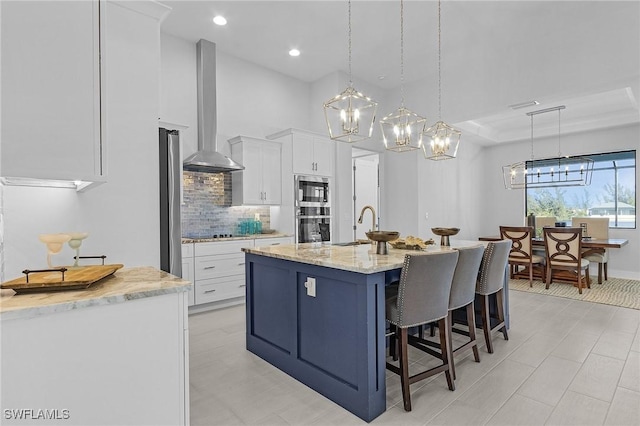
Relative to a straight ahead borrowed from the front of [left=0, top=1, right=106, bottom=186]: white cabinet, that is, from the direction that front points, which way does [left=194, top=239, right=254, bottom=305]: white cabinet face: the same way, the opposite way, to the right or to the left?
to the right

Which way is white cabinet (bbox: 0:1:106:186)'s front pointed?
to the viewer's right

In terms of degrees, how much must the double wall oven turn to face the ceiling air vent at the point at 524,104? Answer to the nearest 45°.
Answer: approximately 45° to its left

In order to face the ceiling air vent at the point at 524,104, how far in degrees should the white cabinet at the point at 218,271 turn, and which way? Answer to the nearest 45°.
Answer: approximately 45° to its left

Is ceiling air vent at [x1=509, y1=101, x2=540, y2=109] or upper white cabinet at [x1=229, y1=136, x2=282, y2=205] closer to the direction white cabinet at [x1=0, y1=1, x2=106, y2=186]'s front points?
the ceiling air vent
